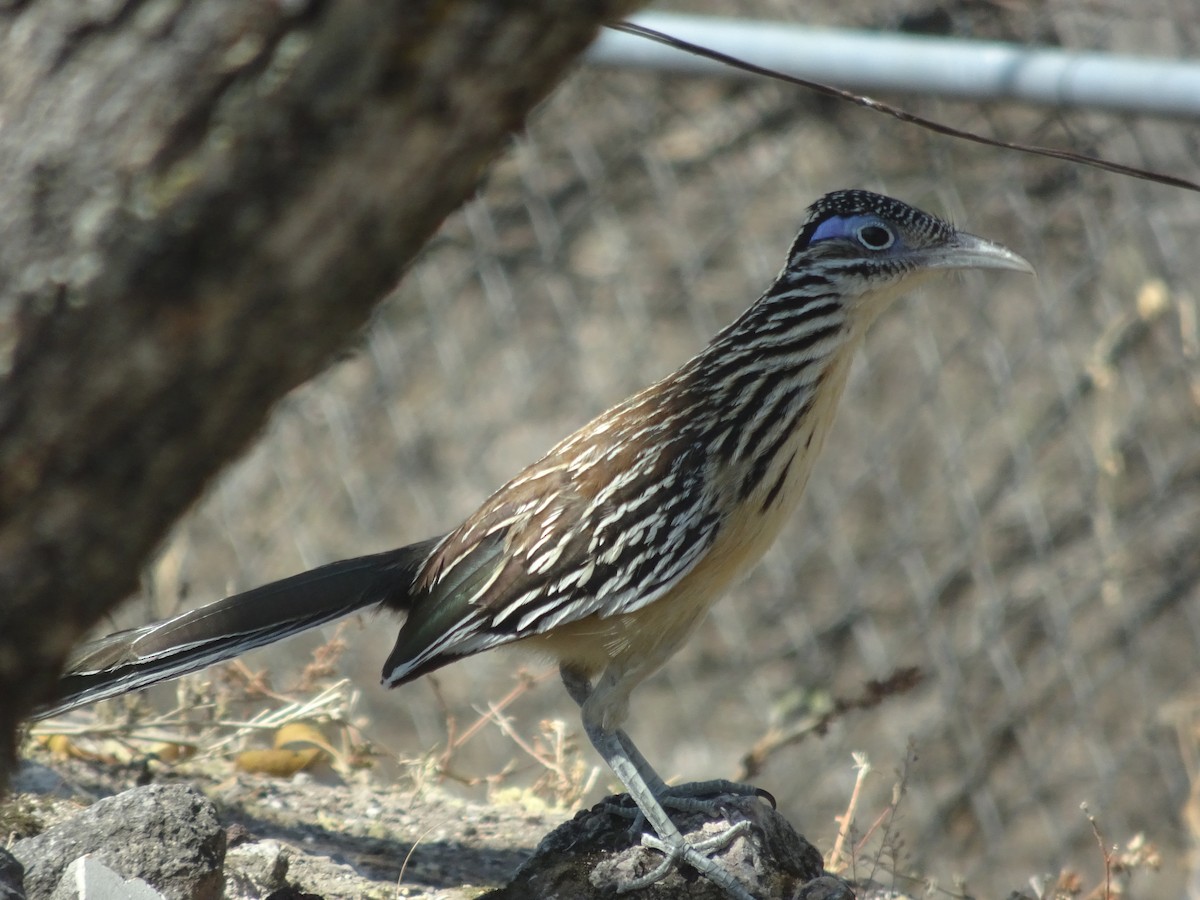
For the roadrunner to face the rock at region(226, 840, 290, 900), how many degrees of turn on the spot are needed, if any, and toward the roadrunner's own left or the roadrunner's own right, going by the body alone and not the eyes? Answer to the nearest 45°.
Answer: approximately 135° to the roadrunner's own right

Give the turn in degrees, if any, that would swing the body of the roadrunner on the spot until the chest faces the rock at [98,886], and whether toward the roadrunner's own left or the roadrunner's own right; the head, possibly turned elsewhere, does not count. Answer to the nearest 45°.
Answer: approximately 135° to the roadrunner's own right

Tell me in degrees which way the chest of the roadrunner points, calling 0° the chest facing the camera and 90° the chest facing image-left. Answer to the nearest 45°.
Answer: approximately 270°

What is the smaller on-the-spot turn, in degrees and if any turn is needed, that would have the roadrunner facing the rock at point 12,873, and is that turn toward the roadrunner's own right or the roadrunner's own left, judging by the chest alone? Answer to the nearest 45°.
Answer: approximately 135° to the roadrunner's own right

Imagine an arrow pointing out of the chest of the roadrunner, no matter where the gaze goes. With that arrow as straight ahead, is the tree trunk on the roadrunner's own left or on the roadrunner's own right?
on the roadrunner's own right

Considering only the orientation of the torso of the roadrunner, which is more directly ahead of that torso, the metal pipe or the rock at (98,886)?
the metal pipe

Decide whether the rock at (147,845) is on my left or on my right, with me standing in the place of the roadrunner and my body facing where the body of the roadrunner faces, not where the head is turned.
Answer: on my right
